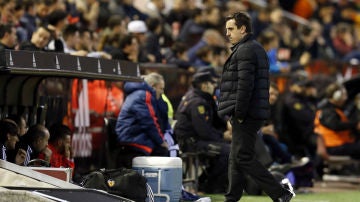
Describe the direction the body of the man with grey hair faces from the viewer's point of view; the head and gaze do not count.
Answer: to the viewer's right

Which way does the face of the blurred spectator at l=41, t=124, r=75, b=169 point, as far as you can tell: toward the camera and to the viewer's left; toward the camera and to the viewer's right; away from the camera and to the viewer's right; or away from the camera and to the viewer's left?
toward the camera and to the viewer's right

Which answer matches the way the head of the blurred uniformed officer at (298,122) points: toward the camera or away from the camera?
toward the camera

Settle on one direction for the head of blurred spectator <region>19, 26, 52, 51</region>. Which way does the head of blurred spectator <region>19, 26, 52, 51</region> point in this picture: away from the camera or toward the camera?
toward the camera
